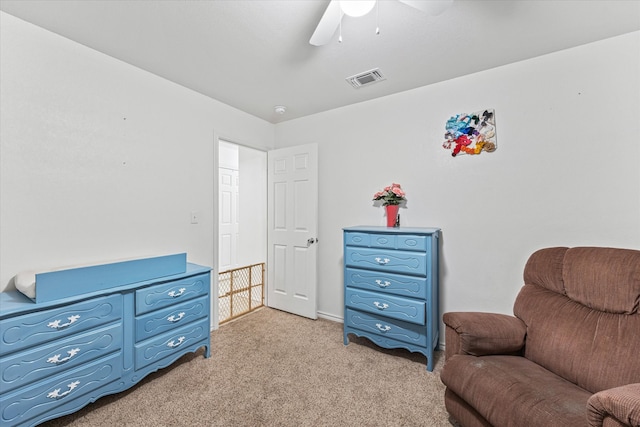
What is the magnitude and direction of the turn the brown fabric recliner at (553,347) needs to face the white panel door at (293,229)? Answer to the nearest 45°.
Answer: approximately 45° to its right

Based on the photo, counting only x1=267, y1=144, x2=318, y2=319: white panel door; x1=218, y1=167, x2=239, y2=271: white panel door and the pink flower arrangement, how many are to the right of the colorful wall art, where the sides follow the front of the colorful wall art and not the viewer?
3

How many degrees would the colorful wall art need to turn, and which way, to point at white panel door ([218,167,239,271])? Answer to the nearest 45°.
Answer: approximately 90° to its right

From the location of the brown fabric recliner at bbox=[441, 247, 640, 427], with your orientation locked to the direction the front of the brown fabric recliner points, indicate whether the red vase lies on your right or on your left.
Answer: on your right

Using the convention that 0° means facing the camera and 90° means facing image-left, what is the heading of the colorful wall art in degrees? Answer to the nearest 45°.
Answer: approximately 0°

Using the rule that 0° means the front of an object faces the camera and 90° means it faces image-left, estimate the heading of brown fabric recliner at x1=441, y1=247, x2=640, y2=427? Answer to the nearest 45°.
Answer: approximately 45°

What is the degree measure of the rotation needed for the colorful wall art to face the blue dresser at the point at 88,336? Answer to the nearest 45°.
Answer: approximately 45° to its right
